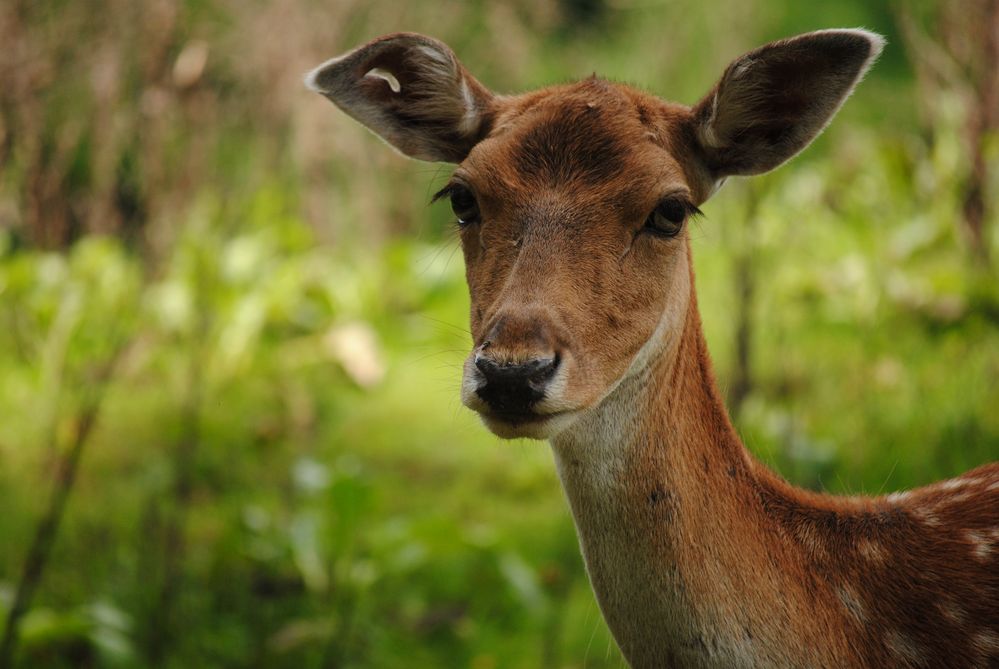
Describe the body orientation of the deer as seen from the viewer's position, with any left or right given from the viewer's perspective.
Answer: facing the viewer and to the left of the viewer
